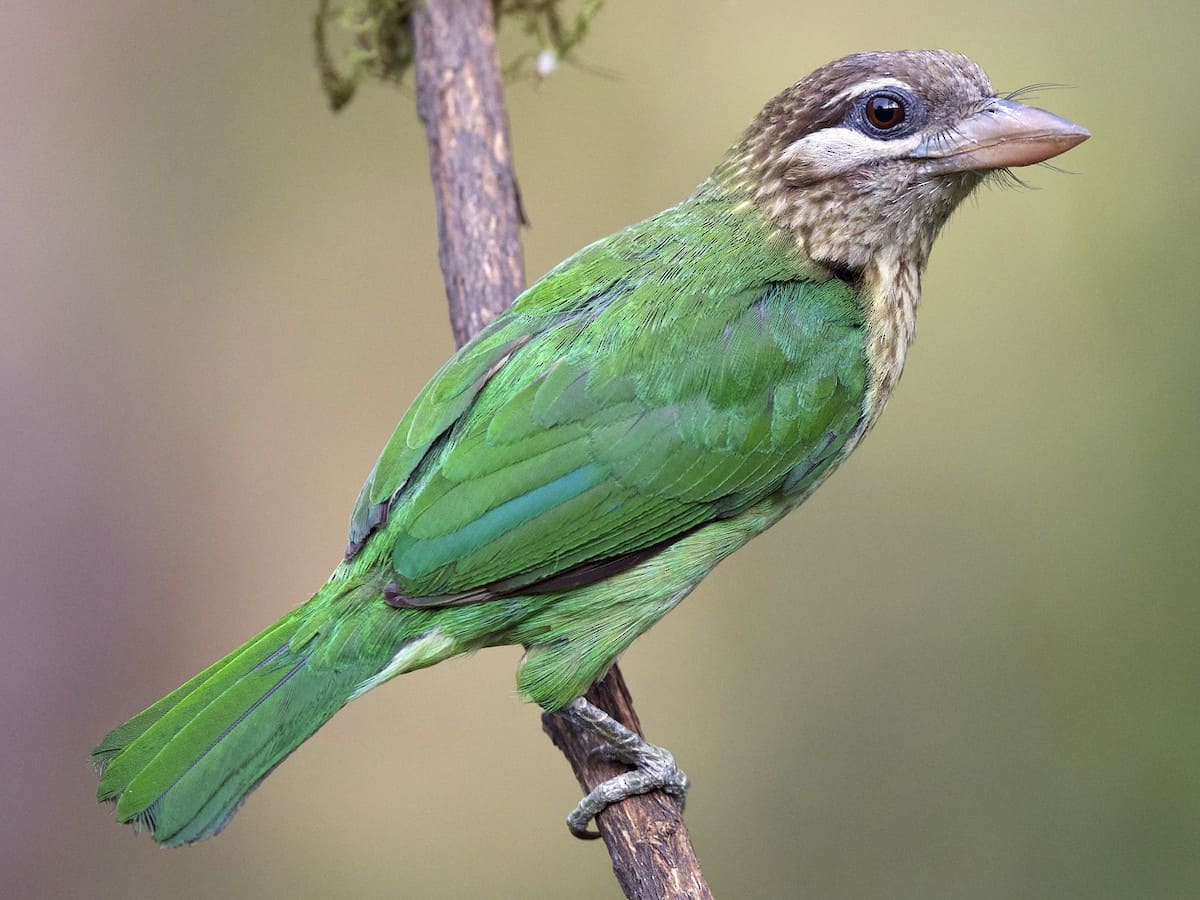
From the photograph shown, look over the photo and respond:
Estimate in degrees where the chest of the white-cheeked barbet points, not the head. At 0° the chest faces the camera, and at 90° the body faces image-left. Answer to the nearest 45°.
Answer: approximately 270°
